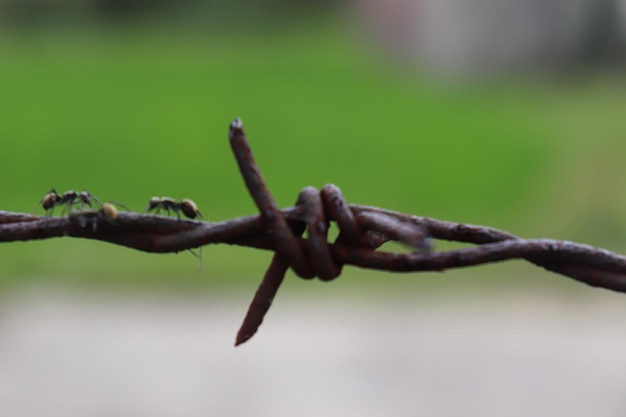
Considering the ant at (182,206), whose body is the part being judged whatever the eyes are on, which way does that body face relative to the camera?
to the viewer's left
